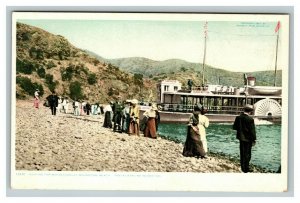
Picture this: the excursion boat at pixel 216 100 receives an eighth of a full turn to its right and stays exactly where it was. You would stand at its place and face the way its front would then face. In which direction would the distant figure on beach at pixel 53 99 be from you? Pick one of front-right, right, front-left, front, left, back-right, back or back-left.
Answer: front-left

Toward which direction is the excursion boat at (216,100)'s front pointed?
to the viewer's left

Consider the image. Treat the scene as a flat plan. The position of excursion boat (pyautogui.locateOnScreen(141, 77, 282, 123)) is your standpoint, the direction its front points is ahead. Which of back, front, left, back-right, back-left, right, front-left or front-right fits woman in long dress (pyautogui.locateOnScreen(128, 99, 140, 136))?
front

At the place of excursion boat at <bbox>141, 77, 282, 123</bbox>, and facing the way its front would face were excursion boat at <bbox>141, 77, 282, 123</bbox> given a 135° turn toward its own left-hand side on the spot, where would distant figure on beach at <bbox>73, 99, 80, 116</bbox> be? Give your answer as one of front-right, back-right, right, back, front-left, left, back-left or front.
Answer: back-right
